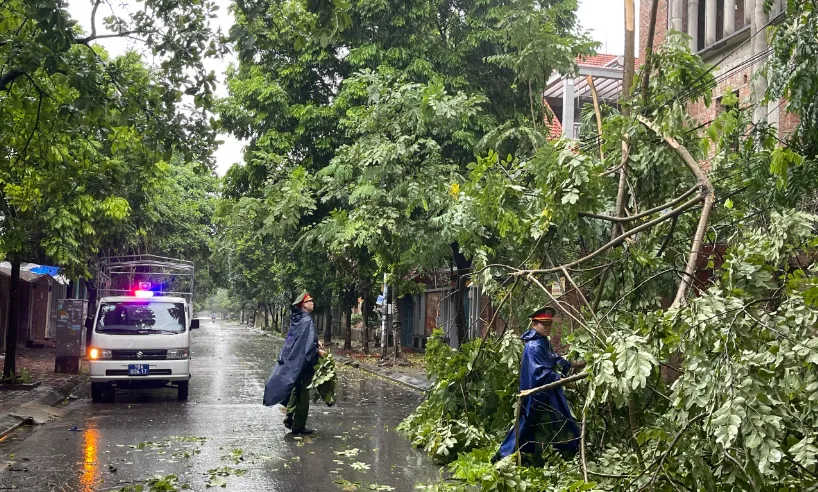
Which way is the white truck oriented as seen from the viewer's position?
toward the camera

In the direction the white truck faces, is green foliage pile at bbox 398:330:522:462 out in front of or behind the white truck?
in front

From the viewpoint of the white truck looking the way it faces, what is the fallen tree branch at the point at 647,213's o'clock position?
The fallen tree branch is roughly at 11 o'clock from the white truck.

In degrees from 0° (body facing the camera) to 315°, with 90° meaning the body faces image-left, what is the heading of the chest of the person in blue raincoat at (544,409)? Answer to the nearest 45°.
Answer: approximately 270°

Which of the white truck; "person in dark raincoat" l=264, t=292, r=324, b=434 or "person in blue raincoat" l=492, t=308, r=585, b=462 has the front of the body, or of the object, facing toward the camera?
the white truck

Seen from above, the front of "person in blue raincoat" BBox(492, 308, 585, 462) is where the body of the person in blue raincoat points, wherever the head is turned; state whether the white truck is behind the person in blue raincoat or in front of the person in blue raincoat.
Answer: behind

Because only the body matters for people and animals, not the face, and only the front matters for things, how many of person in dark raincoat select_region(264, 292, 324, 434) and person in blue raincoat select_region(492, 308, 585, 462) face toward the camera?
0

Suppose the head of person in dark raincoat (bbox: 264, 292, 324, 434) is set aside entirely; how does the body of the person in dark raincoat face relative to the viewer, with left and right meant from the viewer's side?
facing to the right of the viewer

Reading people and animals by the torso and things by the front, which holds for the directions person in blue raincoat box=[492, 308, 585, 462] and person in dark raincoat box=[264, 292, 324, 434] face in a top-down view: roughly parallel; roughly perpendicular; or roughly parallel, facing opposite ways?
roughly parallel

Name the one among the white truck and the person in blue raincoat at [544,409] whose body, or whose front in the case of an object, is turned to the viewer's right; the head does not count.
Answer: the person in blue raincoat

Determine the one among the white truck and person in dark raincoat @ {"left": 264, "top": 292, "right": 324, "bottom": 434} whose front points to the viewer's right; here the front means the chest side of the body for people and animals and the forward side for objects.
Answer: the person in dark raincoat

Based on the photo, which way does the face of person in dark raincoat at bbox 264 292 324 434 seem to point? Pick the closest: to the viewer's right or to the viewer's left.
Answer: to the viewer's right

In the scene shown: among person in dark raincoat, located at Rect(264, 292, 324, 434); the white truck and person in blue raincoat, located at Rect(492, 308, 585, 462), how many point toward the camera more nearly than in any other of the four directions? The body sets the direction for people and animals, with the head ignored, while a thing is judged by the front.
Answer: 1
